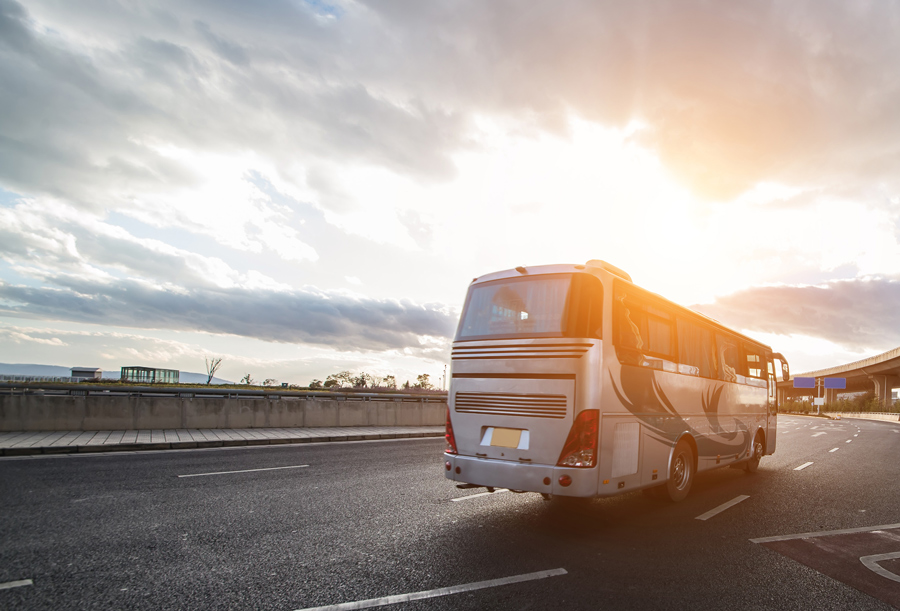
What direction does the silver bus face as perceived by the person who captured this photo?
facing away from the viewer and to the right of the viewer

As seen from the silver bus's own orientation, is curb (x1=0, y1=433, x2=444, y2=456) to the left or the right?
on its left

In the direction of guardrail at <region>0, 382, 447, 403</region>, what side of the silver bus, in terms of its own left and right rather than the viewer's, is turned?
left
